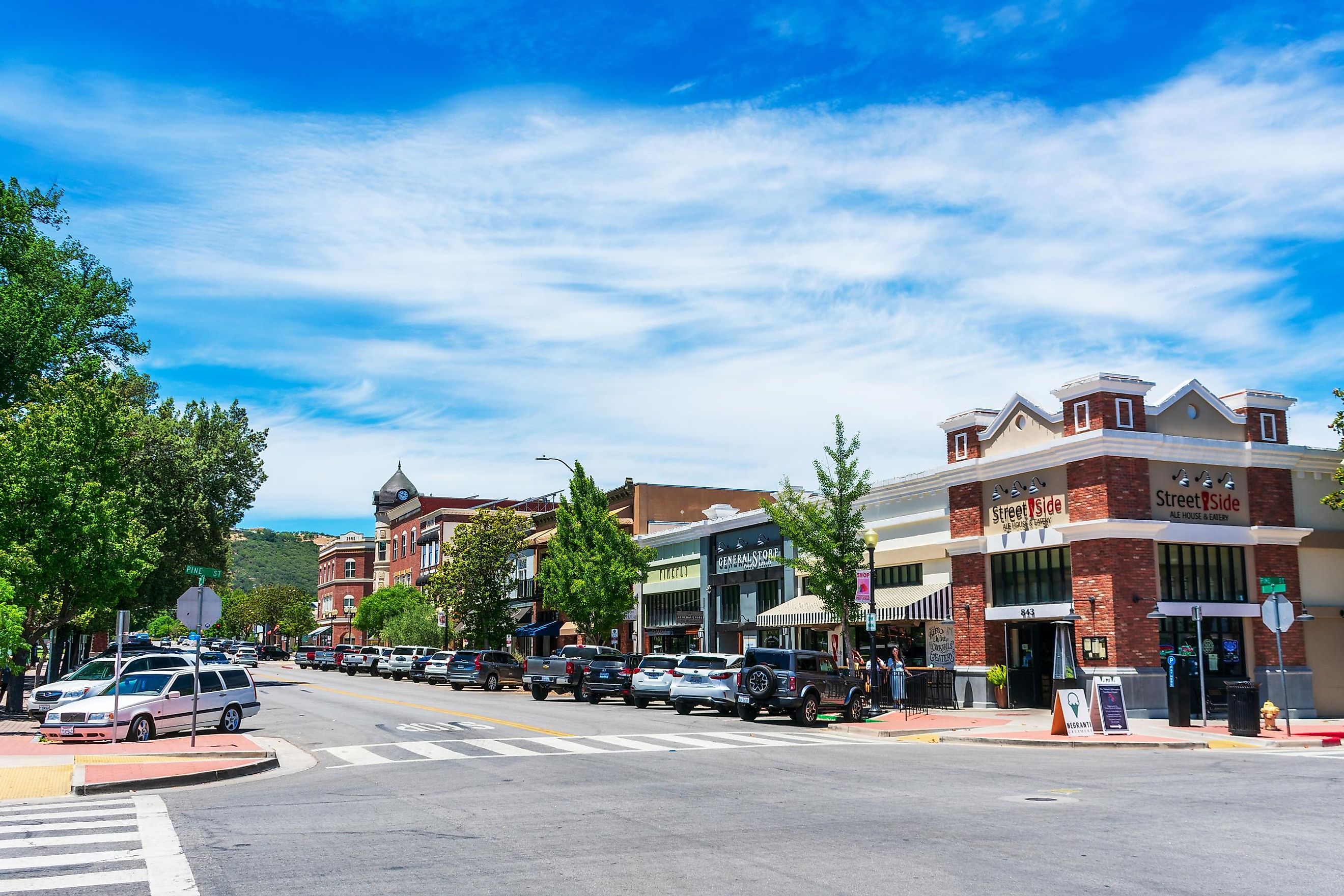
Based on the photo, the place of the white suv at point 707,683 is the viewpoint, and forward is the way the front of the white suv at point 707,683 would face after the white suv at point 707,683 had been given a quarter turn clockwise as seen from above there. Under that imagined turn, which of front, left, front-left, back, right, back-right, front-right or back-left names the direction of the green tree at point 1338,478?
front-left

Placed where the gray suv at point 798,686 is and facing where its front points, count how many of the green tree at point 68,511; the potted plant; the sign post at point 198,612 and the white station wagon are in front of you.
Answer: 1

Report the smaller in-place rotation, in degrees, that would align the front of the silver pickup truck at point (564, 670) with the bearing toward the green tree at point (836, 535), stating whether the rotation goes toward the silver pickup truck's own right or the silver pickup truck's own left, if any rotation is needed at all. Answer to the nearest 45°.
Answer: approximately 90° to the silver pickup truck's own right

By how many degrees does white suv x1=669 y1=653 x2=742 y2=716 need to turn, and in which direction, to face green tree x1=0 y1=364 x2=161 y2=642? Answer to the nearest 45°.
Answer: approximately 135° to its left

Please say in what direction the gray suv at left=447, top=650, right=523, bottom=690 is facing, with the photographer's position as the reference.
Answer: facing away from the viewer and to the right of the viewer

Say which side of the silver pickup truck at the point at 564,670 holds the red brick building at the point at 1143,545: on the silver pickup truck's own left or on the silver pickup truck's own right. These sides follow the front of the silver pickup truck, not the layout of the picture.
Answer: on the silver pickup truck's own right

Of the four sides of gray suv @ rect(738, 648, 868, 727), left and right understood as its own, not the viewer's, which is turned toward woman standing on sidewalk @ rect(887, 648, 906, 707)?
front

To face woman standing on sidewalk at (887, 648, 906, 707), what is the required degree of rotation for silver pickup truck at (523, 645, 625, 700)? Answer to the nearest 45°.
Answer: approximately 90° to its right

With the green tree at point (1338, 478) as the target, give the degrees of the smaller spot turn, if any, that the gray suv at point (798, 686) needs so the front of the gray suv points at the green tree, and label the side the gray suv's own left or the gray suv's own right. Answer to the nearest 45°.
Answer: approximately 45° to the gray suv's own right

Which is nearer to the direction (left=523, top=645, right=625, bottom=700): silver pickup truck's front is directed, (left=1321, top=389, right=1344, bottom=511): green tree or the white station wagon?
the green tree

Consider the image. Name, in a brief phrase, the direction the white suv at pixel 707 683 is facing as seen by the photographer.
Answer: facing away from the viewer and to the right of the viewer

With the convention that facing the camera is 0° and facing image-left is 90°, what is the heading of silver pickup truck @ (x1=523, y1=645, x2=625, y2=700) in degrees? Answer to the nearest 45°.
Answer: approximately 225°
